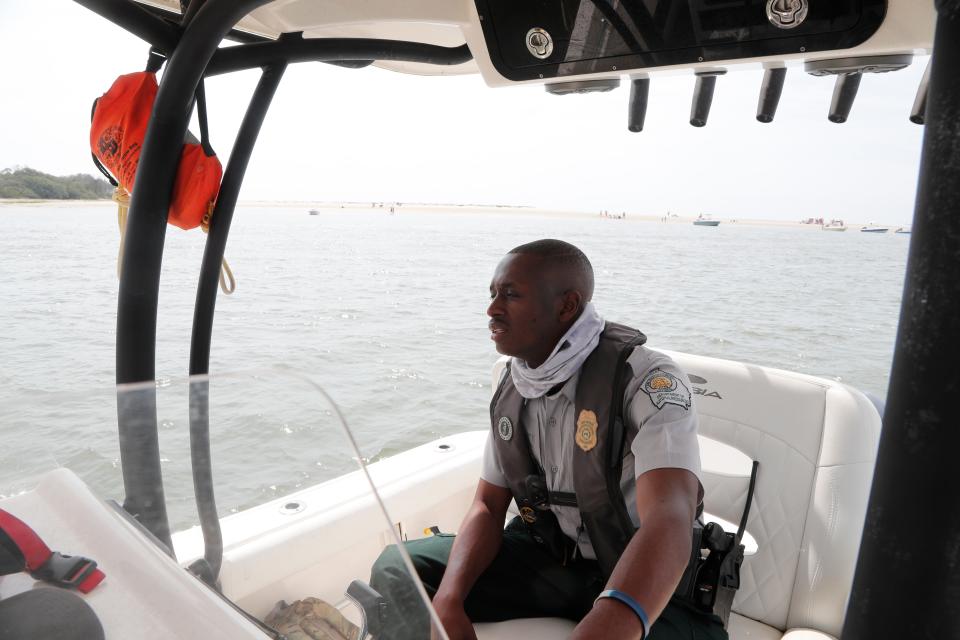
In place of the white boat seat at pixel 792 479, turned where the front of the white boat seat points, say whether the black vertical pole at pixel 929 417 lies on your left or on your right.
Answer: on your left

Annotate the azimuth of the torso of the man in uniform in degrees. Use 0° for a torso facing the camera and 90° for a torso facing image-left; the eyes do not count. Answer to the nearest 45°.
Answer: approximately 45°

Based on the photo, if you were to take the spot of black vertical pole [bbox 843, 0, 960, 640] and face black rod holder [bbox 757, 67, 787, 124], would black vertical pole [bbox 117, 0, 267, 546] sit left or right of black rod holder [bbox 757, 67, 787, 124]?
left

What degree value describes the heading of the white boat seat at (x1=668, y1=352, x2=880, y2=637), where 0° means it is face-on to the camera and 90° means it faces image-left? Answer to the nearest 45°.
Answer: approximately 45°

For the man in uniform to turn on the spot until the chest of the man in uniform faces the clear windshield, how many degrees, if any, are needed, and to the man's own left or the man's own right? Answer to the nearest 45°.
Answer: approximately 45° to the man's own left

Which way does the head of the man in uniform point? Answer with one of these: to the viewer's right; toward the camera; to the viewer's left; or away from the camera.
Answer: to the viewer's left

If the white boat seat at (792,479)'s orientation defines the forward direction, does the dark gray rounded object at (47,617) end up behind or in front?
in front

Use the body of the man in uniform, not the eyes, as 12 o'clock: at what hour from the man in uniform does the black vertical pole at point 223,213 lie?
The black vertical pole is roughly at 1 o'clock from the man in uniform.

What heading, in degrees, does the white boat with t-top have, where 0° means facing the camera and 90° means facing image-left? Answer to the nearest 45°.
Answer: approximately 45°
